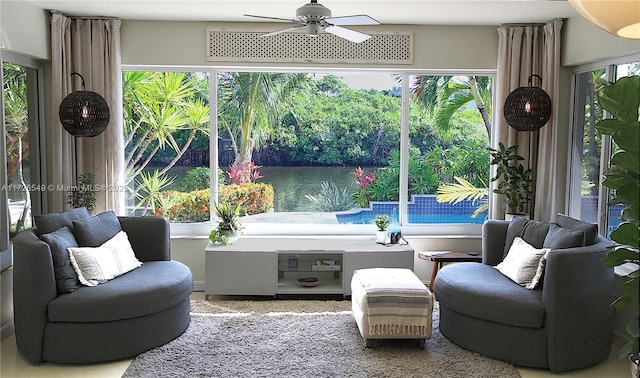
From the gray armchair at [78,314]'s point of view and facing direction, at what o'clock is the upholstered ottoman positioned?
The upholstered ottoman is roughly at 11 o'clock from the gray armchair.

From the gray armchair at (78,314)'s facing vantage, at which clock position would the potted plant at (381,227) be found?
The potted plant is roughly at 10 o'clock from the gray armchair.

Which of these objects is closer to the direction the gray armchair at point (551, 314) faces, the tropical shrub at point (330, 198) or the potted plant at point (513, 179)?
the tropical shrub

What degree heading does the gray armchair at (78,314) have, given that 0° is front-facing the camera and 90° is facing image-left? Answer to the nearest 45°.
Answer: approximately 315°

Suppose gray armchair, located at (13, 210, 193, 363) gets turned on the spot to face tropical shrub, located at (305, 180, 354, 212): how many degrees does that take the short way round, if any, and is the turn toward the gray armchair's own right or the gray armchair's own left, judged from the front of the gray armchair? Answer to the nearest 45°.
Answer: approximately 90° to the gray armchair's own left
